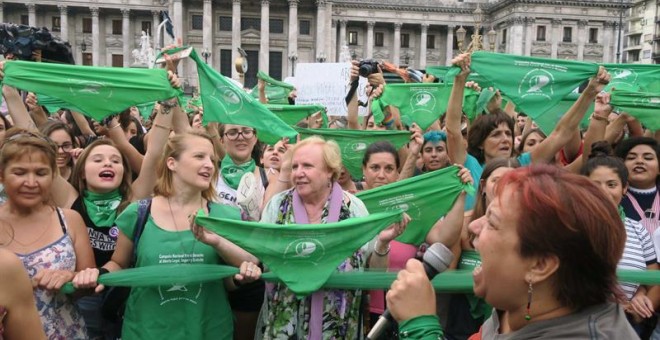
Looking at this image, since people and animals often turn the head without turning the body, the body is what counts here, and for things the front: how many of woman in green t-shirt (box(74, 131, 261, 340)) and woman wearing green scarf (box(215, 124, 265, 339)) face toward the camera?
2

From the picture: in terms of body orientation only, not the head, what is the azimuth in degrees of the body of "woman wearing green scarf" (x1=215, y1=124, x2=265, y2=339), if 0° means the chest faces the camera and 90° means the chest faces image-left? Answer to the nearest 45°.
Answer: approximately 0°

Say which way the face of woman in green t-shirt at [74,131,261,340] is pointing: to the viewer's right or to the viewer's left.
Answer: to the viewer's right

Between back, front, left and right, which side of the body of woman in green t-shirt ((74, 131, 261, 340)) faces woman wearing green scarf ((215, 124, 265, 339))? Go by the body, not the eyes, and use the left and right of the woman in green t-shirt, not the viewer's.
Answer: back
